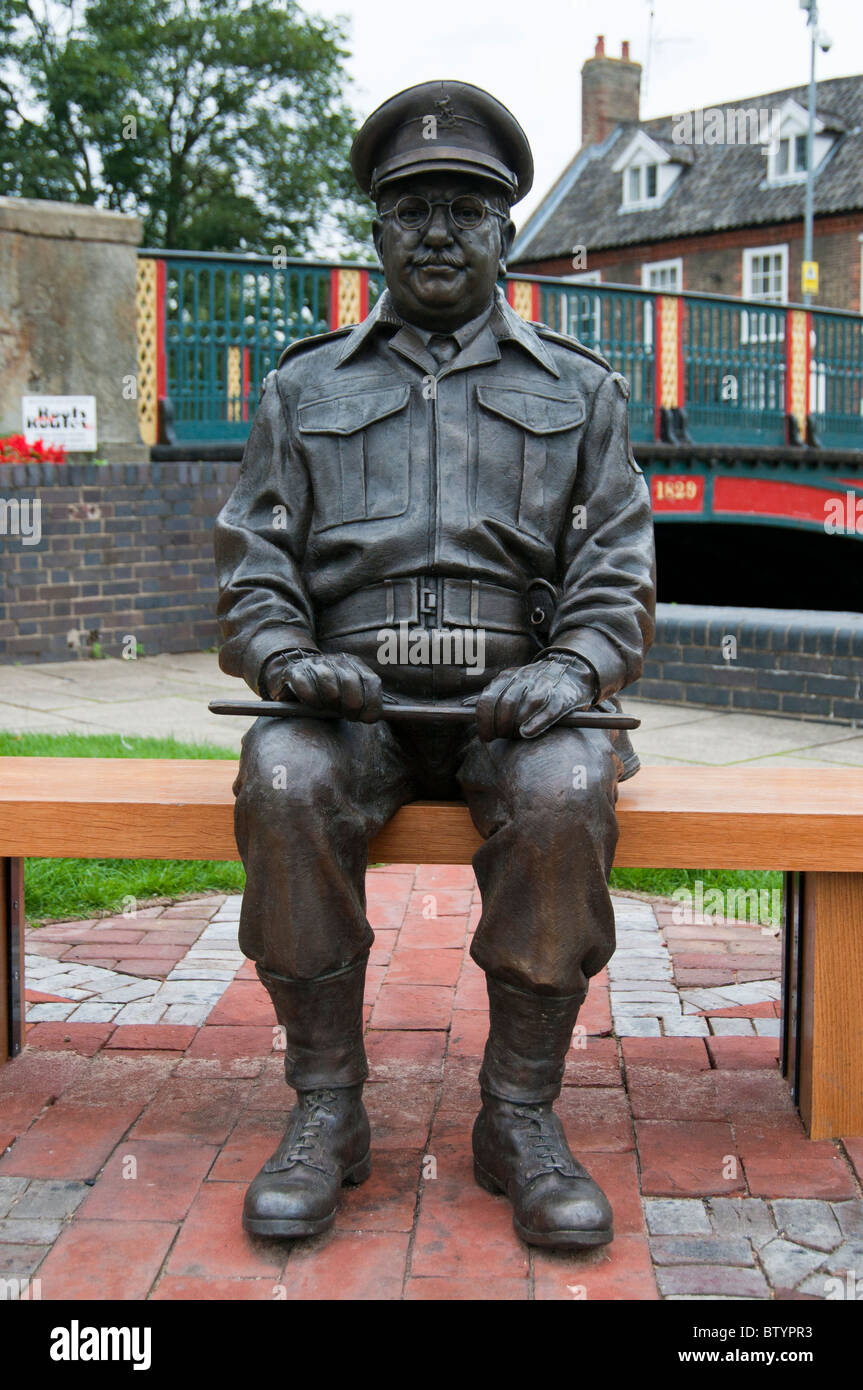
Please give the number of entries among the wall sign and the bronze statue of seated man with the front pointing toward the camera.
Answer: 2

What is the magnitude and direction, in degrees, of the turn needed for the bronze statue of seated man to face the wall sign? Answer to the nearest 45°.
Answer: approximately 180°

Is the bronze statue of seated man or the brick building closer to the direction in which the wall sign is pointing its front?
the bronze statue of seated man

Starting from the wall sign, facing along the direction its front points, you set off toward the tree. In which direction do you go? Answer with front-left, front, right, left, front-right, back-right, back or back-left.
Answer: back

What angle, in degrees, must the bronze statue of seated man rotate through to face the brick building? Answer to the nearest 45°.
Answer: approximately 180°

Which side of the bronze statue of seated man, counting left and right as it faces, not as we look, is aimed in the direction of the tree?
back

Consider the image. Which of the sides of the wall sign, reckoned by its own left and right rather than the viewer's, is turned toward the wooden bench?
front

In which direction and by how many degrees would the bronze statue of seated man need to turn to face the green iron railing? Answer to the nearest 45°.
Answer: approximately 180°

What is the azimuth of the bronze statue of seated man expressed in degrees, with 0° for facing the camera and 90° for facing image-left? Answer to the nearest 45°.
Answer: approximately 0°

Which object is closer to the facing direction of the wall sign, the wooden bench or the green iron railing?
the wooden bench

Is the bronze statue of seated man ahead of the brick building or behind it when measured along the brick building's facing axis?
ahead
